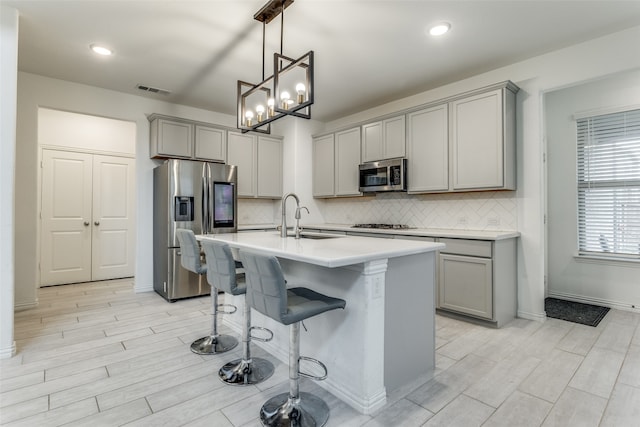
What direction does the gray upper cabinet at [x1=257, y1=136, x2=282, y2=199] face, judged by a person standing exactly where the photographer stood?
facing the viewer and to the right of the viewer

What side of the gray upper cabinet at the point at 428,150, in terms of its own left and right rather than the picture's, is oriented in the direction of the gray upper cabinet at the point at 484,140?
left

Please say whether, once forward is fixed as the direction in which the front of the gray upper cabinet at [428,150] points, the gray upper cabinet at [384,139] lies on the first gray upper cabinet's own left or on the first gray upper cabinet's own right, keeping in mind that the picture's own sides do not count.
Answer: on the first gray upper cabinet's own right

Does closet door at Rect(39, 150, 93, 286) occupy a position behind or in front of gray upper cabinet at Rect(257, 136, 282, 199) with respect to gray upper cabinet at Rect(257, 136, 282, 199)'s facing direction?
behind

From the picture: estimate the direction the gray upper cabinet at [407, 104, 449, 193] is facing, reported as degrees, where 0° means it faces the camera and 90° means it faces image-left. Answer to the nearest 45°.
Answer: approximately 45°

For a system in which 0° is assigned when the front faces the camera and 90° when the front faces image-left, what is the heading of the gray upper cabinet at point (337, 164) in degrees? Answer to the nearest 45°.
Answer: approximately 45°

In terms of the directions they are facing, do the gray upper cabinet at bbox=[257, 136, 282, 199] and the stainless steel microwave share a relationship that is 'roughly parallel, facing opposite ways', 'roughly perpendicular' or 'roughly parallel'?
roughly perpendicular

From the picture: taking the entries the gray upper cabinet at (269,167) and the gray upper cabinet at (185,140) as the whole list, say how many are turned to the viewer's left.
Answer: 0

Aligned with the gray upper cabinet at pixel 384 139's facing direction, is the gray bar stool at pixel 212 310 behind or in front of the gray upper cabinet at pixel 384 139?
in front

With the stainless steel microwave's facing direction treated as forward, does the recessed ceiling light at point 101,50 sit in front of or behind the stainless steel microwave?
in front

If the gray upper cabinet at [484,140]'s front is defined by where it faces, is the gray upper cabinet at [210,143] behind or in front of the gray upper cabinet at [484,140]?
in front

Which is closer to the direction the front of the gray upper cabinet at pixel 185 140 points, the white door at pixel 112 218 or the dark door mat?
the dark door mat
